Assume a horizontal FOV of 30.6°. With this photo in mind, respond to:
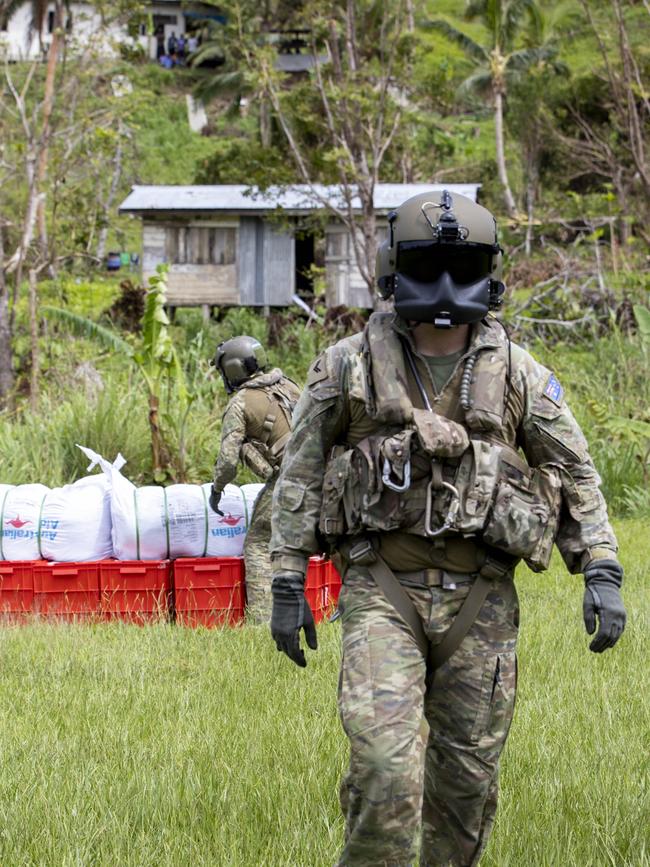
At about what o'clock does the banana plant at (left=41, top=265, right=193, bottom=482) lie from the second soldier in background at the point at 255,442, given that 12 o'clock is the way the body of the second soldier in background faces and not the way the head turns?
The banana plant is roughly at 1 o'clock from the second soldier in background.

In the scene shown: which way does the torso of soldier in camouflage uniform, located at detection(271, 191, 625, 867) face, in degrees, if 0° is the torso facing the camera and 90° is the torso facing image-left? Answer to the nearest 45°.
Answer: approximately 0°

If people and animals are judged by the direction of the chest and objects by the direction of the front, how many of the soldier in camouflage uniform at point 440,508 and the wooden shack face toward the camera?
2

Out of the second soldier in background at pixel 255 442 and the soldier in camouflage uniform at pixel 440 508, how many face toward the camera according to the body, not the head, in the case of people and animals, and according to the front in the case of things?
1

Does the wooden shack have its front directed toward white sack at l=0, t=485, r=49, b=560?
yes

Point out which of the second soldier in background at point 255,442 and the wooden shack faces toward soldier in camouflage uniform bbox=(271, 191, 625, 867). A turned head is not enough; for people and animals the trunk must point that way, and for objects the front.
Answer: the wooden shack

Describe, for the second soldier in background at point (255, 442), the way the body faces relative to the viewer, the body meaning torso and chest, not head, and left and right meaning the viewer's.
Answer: facing away from the viewer and to the left of the viewer

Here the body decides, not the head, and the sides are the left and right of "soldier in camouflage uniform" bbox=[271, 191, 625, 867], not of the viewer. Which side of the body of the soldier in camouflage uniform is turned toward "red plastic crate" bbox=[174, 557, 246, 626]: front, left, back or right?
back

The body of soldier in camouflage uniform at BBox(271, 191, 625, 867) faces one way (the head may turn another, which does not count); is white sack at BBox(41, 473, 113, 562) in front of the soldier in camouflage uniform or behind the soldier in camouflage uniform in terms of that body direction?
behind

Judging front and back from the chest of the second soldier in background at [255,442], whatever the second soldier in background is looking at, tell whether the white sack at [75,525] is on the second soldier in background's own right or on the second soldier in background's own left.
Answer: on the second soldier in background's own left

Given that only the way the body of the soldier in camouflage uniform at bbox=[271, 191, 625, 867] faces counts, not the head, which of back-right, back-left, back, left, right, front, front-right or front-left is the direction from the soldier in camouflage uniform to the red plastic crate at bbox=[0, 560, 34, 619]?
back-right

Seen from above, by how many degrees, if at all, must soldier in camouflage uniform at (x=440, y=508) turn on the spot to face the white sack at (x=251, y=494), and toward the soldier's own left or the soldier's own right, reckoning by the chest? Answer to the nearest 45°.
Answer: approximately 180°
